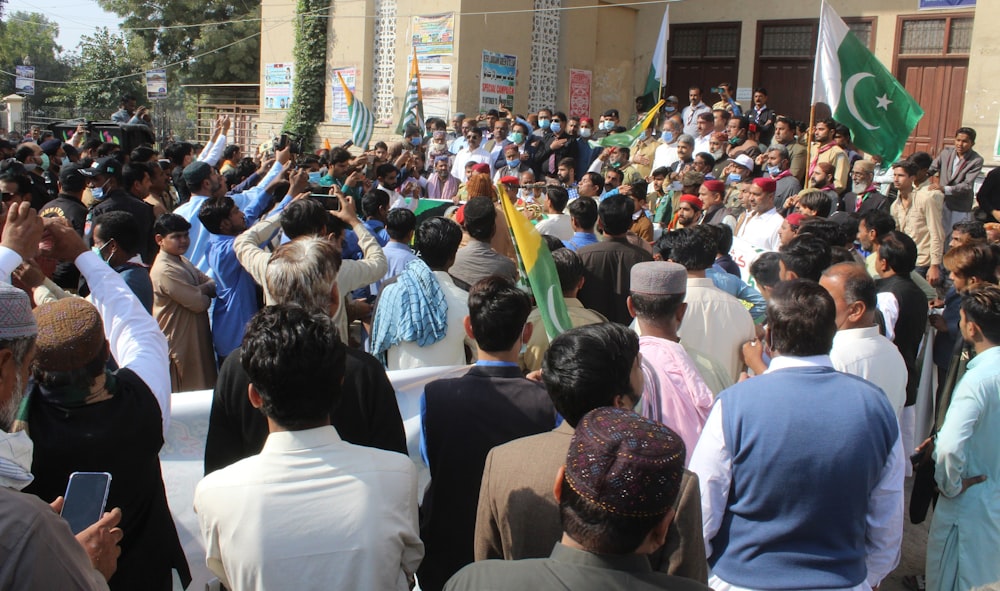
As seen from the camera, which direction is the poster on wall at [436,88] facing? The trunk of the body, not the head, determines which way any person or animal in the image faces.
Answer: toward the camera

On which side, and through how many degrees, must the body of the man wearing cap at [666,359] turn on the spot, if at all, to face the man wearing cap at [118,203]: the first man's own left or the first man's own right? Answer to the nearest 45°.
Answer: approximately 45° to the first man's own left

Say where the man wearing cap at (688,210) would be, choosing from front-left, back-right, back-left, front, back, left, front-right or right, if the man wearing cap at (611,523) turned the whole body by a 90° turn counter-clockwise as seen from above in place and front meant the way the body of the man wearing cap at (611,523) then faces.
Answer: right

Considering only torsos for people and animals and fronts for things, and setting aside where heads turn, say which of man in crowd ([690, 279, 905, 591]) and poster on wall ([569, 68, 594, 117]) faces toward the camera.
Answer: the poster on wall

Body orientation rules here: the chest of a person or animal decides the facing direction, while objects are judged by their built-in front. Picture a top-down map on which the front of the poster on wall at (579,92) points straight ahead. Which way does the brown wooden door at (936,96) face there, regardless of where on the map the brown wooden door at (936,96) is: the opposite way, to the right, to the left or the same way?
the same way

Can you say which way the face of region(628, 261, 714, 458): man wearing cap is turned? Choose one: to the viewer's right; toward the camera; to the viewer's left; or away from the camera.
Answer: away from the camera

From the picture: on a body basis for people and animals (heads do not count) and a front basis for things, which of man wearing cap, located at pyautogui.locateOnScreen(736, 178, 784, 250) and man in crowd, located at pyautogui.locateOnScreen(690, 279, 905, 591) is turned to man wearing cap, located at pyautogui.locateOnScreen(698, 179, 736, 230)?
the man in crowd

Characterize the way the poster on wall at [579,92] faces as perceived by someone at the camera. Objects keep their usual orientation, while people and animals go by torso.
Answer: facing the viewer

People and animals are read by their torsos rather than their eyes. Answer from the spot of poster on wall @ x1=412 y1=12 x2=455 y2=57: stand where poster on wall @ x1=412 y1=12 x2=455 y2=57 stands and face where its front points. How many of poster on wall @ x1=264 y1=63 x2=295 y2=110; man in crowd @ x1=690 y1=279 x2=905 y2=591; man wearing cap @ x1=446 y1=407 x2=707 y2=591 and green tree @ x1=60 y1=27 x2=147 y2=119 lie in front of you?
2

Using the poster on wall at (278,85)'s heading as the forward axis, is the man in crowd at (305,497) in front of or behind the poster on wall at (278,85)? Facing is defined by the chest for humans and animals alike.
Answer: in front

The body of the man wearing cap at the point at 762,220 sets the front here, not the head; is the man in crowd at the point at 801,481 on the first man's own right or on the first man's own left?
on the first man's own left

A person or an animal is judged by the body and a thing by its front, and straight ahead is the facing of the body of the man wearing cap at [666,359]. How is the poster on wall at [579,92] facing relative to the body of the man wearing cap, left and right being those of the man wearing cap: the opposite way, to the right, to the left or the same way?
the opposite way

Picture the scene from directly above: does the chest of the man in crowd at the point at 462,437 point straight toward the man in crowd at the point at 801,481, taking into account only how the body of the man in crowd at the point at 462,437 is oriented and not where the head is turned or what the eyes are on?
no

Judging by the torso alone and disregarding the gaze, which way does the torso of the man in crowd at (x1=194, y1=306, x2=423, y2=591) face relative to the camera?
away from the camera

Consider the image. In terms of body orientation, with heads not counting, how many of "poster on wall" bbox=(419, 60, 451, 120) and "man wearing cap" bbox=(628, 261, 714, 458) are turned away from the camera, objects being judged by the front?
1

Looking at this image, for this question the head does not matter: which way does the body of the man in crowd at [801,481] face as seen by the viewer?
away from the camera

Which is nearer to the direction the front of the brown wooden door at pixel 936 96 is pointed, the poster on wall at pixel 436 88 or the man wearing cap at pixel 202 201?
the man wearing cap

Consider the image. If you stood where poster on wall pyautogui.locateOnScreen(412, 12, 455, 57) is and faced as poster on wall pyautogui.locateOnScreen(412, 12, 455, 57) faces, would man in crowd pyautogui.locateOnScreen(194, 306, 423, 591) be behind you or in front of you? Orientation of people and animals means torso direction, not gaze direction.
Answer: in front

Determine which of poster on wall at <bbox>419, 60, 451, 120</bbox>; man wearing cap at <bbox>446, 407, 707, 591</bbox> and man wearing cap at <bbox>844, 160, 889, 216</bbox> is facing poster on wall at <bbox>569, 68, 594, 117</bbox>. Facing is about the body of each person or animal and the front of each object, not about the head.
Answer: man wearing cap at <bbox>446, 407, 707, 591</bbox>

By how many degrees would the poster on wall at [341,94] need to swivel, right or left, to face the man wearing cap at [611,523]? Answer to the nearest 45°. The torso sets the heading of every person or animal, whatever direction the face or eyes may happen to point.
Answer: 0° — it already faces them
